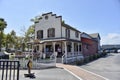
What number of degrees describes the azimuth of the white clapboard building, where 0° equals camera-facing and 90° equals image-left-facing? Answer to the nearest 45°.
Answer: approximately 45°
